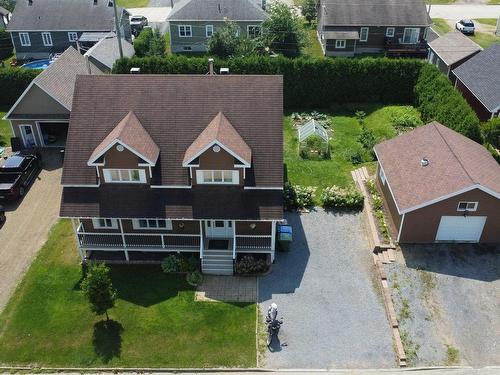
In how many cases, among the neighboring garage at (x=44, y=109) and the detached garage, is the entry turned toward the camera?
2

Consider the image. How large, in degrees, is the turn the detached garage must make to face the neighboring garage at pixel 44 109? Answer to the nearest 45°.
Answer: approximately 90° to its right

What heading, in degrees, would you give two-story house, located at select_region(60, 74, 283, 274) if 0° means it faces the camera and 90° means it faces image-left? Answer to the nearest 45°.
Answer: approximately 0°

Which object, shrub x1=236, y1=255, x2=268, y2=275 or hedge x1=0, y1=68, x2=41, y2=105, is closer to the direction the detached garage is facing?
the shrub

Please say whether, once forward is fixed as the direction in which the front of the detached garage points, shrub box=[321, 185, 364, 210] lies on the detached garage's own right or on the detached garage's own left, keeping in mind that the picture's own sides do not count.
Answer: on the detached garage's own right

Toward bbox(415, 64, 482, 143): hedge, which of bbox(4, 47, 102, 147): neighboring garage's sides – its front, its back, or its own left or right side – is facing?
left

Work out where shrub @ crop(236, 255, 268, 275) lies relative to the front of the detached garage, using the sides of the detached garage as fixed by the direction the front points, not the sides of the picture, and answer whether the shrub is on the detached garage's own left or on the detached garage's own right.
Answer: on the detached garage's own right

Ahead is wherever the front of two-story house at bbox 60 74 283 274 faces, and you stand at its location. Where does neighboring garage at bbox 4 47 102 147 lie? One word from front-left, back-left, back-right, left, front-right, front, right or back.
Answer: back-right

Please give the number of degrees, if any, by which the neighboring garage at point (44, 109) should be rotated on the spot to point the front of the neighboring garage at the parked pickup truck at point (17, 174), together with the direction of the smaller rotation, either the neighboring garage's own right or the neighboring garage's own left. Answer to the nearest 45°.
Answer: approximately 45° to the neighboring garage's own right
